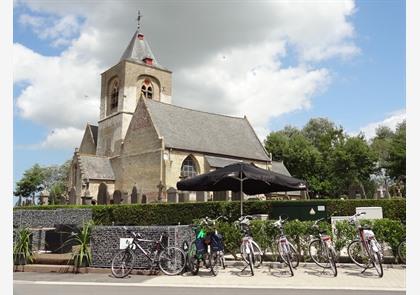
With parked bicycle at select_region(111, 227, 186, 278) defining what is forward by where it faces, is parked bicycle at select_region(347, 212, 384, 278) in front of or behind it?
behind

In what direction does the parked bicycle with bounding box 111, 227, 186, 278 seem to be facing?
to the viewer's left

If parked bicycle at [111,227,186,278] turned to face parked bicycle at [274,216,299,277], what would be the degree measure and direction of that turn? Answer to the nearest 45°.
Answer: approximately 180°

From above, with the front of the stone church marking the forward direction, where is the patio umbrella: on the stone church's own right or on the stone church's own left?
on the stone church's own left

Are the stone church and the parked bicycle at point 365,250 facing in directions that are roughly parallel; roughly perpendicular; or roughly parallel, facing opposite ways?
roughly perpendicular

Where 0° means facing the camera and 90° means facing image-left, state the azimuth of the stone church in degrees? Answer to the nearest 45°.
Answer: approximately 45°

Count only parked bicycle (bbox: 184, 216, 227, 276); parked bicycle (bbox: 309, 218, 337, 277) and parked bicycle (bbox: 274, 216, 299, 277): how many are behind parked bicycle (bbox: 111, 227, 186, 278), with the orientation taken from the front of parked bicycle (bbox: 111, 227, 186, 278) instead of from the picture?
3

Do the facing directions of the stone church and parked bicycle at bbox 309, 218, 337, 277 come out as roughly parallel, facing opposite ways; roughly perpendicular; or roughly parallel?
roughly perpendicular
